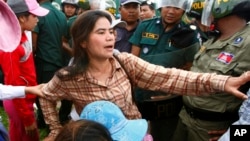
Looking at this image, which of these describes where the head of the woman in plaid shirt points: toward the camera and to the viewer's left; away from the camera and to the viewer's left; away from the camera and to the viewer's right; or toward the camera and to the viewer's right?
toward the camera and to the viewer's right

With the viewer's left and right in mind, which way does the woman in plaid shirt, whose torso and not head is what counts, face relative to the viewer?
facing the viewer and to the right of the viewer
